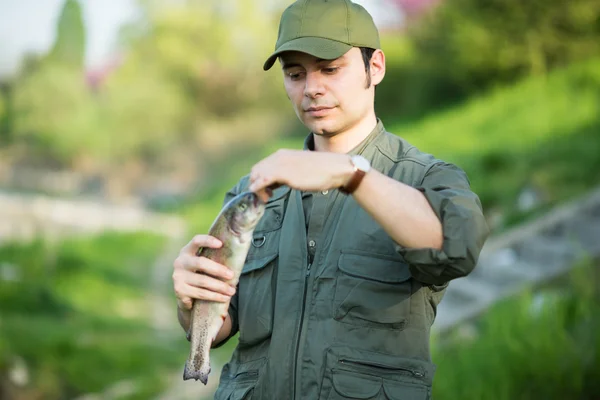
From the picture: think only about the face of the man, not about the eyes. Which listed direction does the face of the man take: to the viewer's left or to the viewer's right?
to the viewer's left

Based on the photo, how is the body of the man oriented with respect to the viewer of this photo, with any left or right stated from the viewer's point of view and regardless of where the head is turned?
facing the viewer and to the left of the viewer
